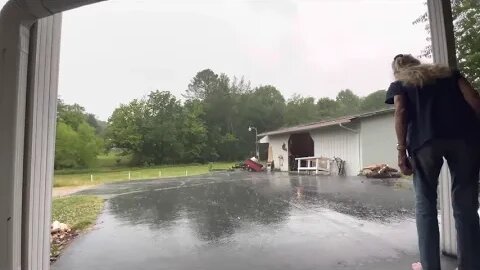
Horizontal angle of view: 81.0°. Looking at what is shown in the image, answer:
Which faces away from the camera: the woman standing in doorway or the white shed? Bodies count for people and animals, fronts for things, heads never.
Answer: the woman standing in doorway

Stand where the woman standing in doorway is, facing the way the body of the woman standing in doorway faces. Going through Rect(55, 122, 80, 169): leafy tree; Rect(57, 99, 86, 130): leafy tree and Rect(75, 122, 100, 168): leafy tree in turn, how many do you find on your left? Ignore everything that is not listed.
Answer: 3

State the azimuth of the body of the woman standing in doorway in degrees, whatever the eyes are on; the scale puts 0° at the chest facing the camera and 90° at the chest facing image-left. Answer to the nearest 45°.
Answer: approximately 180°

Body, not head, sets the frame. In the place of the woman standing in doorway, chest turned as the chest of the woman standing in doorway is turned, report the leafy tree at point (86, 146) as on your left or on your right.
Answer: on your left

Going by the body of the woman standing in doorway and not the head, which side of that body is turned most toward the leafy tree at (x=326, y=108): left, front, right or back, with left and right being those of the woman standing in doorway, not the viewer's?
front

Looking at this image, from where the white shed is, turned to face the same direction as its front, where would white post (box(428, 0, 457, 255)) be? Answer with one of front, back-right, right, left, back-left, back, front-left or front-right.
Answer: front-left

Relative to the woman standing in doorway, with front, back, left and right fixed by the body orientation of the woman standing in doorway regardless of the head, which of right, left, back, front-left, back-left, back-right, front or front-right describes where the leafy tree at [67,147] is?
left

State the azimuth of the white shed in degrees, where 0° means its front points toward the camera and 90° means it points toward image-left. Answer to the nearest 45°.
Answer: approximately 45°

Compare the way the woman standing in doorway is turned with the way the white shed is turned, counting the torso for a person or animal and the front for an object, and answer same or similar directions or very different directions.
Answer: very different directions

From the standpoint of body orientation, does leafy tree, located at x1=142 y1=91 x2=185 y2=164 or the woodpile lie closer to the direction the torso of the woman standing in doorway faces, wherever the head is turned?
the woodpile

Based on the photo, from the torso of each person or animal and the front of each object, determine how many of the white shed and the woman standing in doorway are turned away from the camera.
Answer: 1
